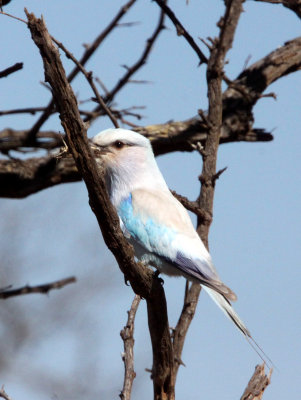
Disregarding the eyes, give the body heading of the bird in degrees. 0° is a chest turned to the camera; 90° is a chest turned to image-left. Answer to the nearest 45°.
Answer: approximately 90°
